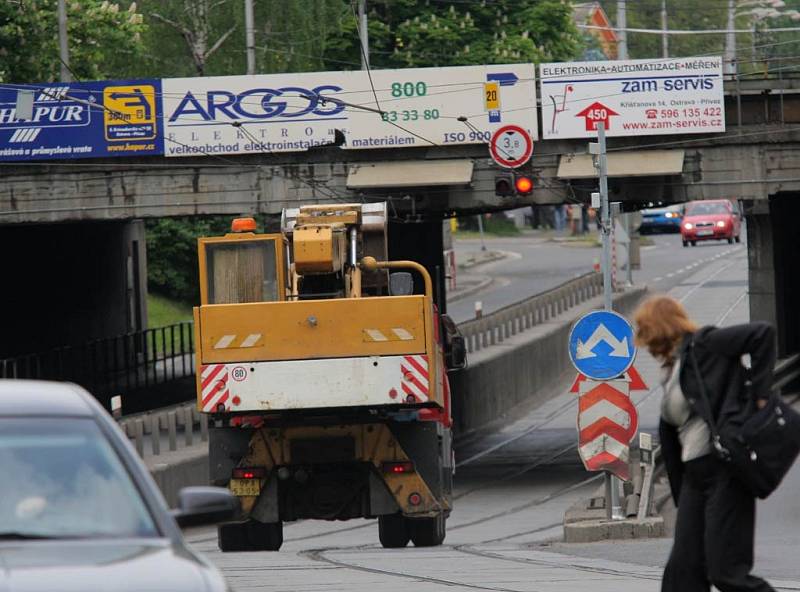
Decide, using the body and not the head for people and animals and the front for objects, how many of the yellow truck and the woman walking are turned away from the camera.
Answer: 1

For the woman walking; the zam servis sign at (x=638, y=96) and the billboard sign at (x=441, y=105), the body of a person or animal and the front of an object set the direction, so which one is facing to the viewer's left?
the woman walking

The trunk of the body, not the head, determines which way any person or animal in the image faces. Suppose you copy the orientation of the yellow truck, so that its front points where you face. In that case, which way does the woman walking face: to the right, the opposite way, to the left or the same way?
to the left

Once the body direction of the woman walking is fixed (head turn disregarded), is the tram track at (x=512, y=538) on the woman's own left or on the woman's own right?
on the woman's own right

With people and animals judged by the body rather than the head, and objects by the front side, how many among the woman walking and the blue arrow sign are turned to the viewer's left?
1

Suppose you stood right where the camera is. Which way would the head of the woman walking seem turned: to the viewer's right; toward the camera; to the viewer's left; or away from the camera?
to the viewer's left

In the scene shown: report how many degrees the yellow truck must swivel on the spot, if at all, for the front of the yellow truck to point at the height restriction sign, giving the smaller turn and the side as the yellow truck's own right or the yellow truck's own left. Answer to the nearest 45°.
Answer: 0° — it already faces it

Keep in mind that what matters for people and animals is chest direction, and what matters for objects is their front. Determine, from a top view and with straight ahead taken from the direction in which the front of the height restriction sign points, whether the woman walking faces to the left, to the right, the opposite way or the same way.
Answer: to the right

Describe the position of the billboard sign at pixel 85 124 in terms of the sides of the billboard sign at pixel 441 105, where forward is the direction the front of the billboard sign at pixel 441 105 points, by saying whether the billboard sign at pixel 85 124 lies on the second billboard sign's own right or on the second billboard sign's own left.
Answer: on the second billboard sign's own right

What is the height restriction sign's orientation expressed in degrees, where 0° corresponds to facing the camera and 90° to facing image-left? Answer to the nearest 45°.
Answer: approximately 0°
